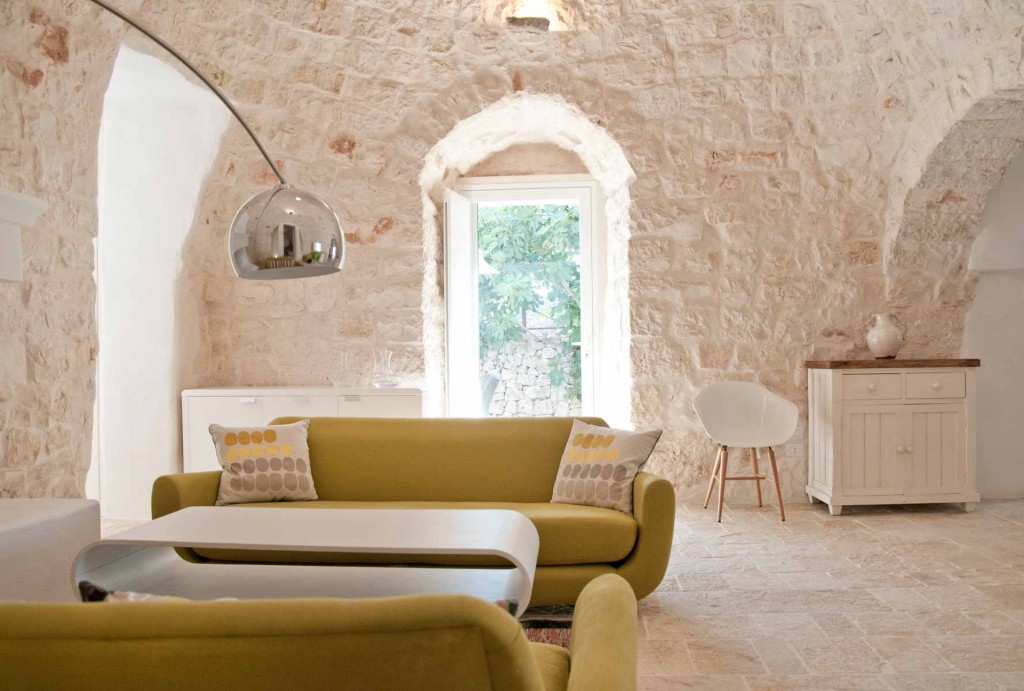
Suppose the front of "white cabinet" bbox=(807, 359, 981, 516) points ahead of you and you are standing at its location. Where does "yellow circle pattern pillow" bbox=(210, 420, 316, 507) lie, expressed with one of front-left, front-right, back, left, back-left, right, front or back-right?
front-right

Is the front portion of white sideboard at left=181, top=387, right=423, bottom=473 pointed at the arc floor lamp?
yes

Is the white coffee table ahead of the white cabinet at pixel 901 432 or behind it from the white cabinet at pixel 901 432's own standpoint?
ahead

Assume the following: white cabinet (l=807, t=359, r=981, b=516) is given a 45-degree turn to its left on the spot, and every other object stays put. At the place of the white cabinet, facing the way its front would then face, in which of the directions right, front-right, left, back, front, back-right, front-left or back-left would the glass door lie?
back-right

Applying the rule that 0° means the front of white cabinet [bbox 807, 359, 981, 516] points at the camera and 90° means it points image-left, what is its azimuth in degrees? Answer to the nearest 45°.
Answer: approximately 0°

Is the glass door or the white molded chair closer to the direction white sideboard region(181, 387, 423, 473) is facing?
the white molded chair

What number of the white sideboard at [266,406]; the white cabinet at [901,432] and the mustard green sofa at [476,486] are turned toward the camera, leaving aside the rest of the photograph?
3

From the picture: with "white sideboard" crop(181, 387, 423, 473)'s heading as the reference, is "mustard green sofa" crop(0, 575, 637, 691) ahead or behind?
ahead

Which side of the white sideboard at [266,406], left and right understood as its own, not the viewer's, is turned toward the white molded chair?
left

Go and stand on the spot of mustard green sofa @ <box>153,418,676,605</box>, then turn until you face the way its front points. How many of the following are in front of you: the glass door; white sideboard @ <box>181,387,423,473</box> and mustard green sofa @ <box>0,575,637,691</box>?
1

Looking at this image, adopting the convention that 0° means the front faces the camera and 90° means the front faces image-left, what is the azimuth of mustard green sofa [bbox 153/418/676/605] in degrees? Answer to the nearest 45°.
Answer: approximately 0°

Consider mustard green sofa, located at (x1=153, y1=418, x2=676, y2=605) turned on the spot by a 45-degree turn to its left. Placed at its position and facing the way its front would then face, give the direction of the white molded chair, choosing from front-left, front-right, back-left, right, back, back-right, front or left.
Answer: left

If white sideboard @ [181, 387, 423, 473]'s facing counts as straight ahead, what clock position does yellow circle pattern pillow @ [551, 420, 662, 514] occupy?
The yellow circle pattern pillow is roughly at 11 o'clock from the white sideboard.

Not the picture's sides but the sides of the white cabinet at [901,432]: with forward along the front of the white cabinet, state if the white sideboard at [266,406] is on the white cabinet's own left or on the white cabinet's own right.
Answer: on the white cabinet's own right

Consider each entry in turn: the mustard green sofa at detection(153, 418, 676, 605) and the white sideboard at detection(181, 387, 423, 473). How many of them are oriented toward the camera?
2

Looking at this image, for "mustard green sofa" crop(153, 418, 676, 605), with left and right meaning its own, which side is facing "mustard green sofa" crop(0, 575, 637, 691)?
front
